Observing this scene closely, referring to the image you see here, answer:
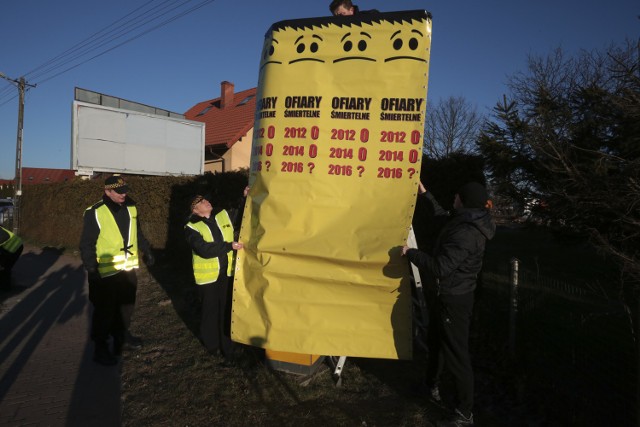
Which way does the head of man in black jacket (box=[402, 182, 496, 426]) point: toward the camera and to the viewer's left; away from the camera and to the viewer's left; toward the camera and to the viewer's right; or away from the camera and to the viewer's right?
away from the camera and to the viewer's left

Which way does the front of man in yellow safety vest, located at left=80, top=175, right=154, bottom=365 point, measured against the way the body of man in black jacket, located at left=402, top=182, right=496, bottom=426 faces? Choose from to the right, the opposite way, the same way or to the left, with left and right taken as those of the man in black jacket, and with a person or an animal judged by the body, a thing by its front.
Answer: the opposite way

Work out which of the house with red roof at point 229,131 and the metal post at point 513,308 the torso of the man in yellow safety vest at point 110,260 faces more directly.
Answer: the metal post

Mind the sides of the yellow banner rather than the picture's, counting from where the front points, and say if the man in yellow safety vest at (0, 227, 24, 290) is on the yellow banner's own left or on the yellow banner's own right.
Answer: on the yellow banner's own right

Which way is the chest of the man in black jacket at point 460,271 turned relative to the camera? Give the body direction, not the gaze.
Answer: to the viewer's left

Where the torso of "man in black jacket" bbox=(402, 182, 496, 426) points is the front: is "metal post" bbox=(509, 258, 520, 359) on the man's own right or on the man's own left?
on the man's own right

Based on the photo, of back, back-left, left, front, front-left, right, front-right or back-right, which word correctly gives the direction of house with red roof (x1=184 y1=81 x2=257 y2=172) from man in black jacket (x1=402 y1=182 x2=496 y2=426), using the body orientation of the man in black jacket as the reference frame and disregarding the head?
front-right

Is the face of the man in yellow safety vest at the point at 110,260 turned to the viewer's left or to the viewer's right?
to the viewer's right

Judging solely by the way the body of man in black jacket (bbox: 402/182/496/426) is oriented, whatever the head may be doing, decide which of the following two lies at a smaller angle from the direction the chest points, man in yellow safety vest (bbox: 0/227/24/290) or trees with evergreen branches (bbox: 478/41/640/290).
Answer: the man in yellow safety vest

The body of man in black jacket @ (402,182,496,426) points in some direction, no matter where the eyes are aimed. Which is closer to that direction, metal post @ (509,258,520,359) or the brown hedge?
the brown hedge
